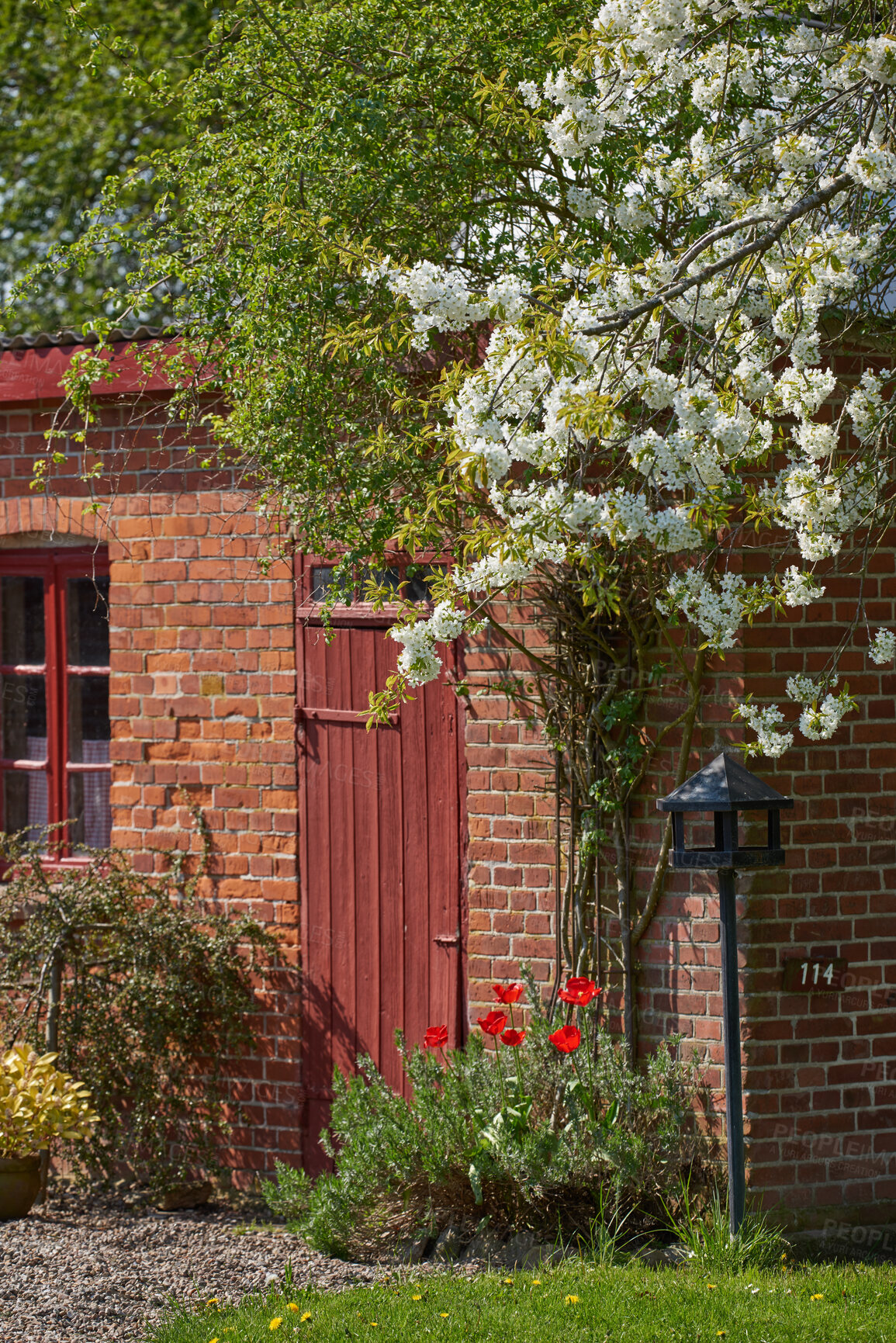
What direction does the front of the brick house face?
toward the camera

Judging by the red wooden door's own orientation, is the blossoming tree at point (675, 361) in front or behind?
in front

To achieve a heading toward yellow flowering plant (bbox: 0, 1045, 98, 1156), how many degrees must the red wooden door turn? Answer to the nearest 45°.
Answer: approximately 90° to its right

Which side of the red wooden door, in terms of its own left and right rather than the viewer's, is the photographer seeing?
front

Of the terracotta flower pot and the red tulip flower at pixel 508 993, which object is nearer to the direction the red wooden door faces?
the red tulip flower
